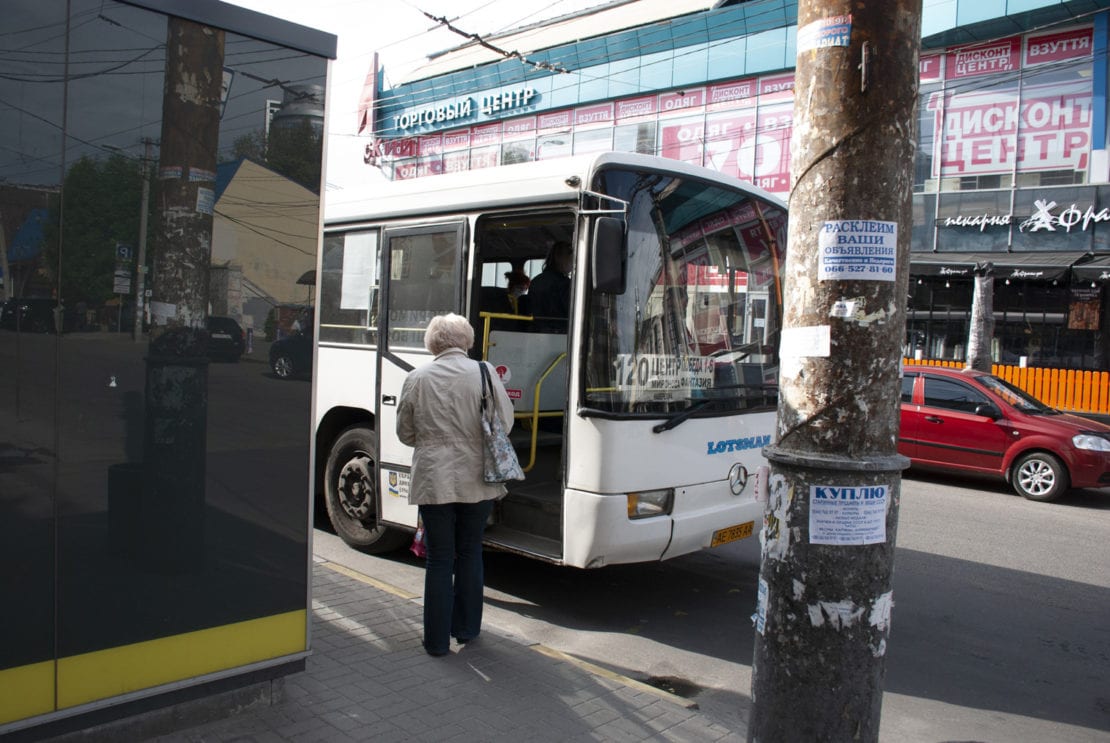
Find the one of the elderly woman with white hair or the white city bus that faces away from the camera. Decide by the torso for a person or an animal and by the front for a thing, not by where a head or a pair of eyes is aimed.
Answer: the elderly woman with white hair

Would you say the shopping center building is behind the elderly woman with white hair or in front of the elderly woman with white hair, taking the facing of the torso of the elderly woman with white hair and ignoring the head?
in front

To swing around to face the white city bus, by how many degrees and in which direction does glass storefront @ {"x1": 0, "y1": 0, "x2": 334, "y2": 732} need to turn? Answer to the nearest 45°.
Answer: approximately 90° to its left

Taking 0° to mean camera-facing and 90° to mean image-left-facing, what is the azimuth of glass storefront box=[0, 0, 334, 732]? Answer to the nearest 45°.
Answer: approximately 315°

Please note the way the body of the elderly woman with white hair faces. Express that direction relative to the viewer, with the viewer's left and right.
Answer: facing away from the viewer

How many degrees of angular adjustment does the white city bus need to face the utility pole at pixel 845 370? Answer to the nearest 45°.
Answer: approximately 45° to its right

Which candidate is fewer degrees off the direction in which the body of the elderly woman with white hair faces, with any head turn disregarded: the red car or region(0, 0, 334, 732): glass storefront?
the red car

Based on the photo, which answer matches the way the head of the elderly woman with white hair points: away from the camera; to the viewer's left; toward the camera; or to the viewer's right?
away from the camera

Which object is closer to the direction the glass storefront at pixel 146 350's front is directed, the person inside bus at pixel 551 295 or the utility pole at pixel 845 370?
the utility pole

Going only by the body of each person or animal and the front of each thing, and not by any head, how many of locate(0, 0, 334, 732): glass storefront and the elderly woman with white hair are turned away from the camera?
1

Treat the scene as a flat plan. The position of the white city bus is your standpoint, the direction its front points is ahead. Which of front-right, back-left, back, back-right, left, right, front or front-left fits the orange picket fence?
left

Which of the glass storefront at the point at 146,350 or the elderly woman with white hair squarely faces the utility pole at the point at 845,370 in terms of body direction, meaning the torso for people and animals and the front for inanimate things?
the glass storefront
